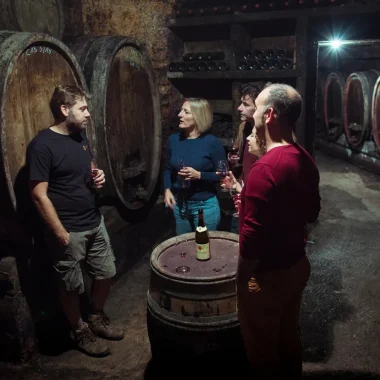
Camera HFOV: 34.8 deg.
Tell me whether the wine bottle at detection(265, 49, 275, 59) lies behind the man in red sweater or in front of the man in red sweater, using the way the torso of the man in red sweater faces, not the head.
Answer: in front

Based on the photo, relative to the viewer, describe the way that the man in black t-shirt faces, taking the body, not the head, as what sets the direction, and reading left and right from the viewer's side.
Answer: facing the viewer and to the right of the viewer

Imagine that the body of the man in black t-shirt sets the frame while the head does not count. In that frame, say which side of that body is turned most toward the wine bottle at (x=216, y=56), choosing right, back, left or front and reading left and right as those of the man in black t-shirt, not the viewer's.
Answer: left

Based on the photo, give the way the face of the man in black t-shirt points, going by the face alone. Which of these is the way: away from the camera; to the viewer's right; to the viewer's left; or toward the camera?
to the viewer's right

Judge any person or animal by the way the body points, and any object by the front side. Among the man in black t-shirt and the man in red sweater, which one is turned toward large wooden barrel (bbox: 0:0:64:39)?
the man in red sweater

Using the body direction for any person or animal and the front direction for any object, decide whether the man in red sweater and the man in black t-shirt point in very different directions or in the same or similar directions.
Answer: very different directions

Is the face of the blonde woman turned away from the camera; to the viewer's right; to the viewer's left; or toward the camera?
to the viewer's left

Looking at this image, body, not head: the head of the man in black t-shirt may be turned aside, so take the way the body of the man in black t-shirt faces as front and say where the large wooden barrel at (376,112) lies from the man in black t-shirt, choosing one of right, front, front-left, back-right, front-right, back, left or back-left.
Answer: left

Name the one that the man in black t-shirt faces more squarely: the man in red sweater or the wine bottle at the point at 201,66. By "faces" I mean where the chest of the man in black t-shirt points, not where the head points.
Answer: the man in red sweater

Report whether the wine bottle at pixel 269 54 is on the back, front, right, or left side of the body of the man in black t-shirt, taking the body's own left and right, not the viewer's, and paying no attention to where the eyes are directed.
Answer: left

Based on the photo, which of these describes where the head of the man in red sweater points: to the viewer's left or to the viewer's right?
to the viewer's left

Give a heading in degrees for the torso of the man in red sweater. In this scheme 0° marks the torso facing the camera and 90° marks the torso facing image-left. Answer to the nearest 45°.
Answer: approximately 135°

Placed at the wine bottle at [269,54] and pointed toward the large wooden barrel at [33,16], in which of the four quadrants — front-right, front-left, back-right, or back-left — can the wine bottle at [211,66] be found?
front-right

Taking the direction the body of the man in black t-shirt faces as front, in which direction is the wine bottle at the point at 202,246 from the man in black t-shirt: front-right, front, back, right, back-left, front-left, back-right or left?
front

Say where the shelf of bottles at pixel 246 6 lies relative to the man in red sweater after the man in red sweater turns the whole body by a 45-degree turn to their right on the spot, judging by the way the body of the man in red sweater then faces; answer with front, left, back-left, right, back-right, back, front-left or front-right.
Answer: front

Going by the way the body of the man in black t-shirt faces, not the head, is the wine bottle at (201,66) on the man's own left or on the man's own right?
on the man's own left
